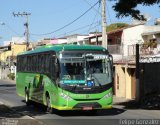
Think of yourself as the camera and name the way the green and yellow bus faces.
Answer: facing the viewer and to the right of the viewer
